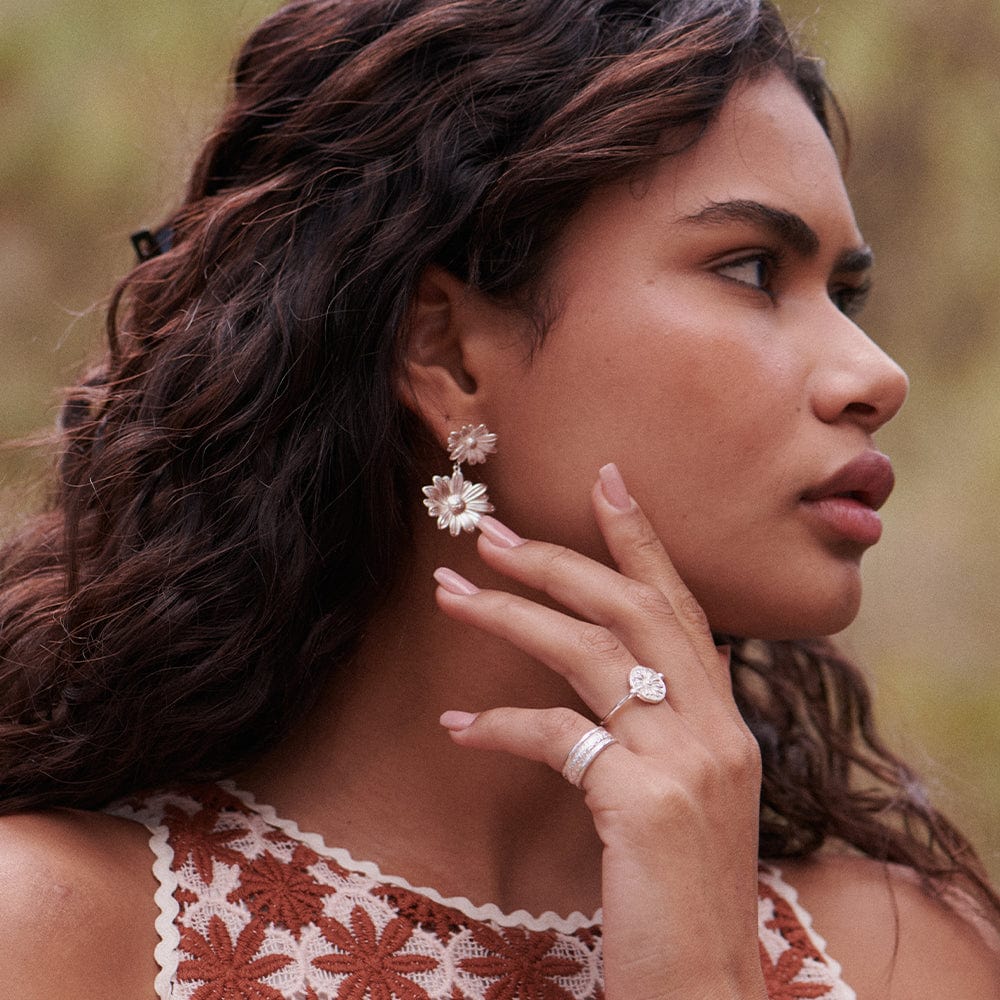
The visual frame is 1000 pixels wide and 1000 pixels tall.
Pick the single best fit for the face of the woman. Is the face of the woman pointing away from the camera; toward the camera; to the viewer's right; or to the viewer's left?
to the viewer's right

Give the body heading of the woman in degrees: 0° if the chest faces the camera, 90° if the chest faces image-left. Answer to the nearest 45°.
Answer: approximately 315°
